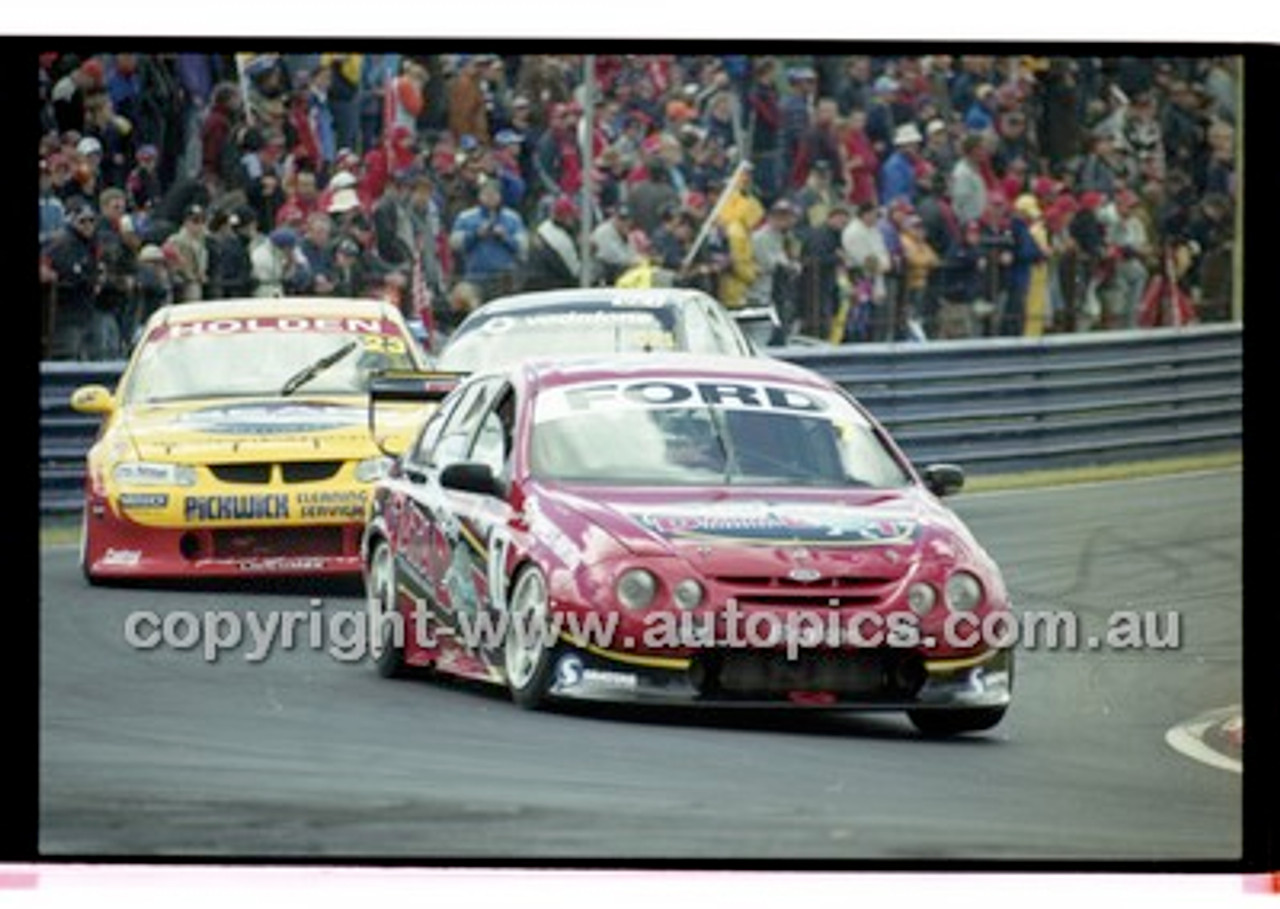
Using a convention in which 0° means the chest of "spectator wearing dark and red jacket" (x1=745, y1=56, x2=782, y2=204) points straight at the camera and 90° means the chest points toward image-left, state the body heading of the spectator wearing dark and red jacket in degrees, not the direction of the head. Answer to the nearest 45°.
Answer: approximately 45°

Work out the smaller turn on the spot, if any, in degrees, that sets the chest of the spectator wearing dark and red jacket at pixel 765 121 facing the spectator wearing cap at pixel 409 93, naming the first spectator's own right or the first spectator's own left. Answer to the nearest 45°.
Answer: approximately 45° to the first spectator's own right

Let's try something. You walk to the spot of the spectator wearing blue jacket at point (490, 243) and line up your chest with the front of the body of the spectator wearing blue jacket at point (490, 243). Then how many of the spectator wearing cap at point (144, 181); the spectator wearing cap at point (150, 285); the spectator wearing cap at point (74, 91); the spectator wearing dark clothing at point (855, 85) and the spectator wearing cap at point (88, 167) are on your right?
4

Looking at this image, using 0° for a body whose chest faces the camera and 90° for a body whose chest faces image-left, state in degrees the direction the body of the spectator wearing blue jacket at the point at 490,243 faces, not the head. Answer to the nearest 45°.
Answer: approximately 0°

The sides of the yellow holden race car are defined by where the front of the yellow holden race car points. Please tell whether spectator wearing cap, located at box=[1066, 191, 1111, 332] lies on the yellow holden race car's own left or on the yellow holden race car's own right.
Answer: on the yellow holden race car's own left

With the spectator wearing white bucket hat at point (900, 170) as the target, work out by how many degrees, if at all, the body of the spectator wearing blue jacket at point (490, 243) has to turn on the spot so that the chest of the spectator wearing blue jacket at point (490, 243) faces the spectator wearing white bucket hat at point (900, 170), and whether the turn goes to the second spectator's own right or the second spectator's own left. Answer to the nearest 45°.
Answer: approximately 90° to the second spectator's own left

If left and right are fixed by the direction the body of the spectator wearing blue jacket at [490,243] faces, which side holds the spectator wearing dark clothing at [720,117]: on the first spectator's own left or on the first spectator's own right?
on the first spectator's own left

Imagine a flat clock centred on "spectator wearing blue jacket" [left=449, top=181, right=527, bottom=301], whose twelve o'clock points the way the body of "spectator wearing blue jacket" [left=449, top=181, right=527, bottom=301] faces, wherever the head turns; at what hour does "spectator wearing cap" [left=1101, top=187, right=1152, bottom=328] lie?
"spectator wearing cap" [left=1101, top=187, right=1152, bottom=328] is roughly at 9 o'clock from "spectator wearing blue jacket" [left=449, top=181, right=527, bottom=301].

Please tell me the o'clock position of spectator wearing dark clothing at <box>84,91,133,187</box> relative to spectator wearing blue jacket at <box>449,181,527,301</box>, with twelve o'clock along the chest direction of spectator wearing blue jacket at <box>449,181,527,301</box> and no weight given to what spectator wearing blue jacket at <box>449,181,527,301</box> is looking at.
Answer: spectator wearing dark clothing at <box>84,91,133,187</box> is roughly at 3 o'clock from spectator wearing blue jacket at <box>449,181,527,301</box>.
